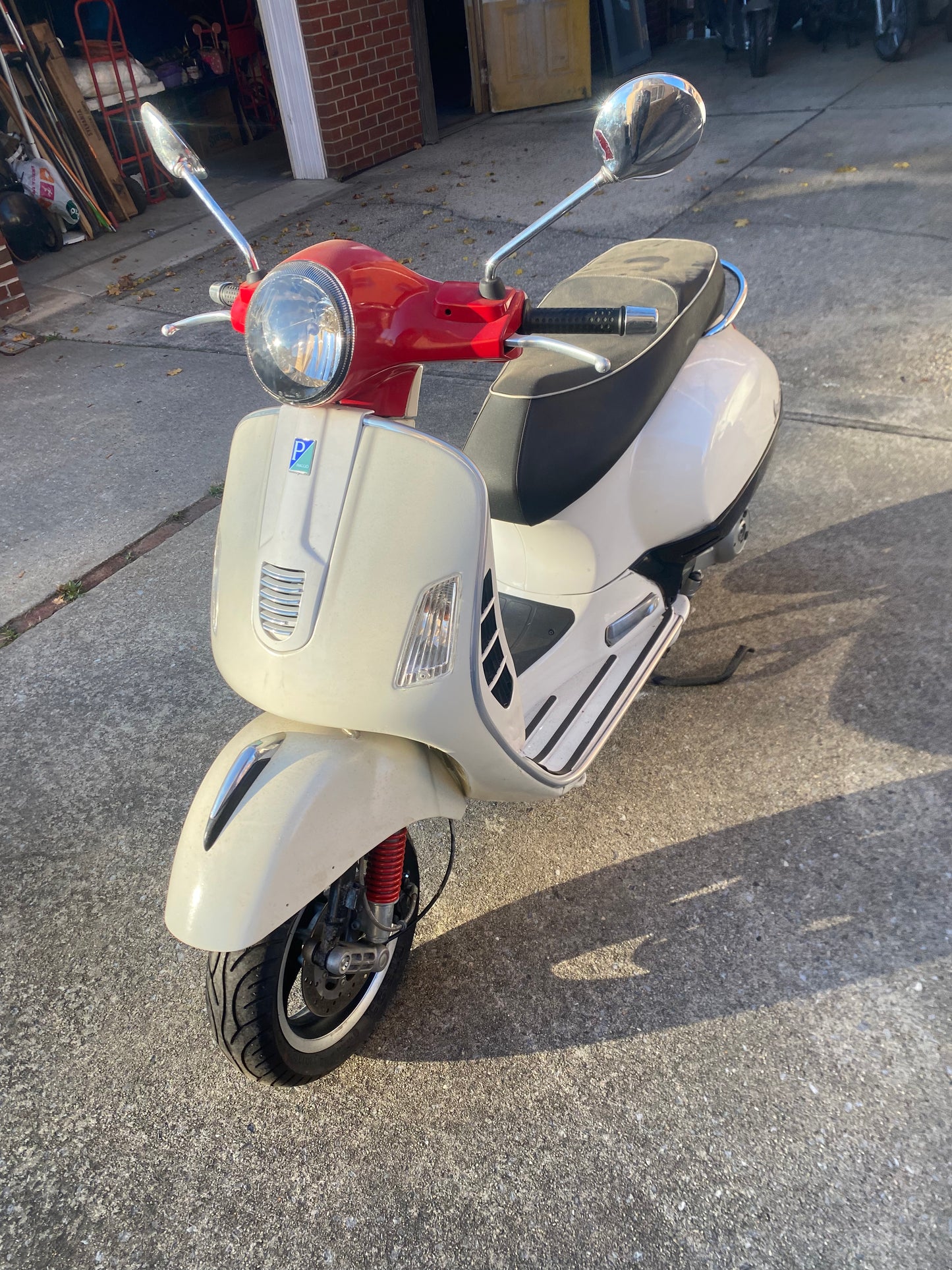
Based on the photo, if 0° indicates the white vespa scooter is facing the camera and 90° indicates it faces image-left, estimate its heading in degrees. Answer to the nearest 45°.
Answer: approximately 45°

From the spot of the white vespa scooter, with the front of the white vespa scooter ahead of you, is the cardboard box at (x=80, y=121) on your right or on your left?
on your right

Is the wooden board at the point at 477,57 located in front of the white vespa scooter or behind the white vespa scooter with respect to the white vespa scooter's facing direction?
behind

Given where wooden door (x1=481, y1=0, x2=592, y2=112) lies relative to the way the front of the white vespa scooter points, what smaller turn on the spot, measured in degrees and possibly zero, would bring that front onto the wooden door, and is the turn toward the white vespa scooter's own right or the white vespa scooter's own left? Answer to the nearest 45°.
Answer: approximately 135° to the white vespa scooter's own right
